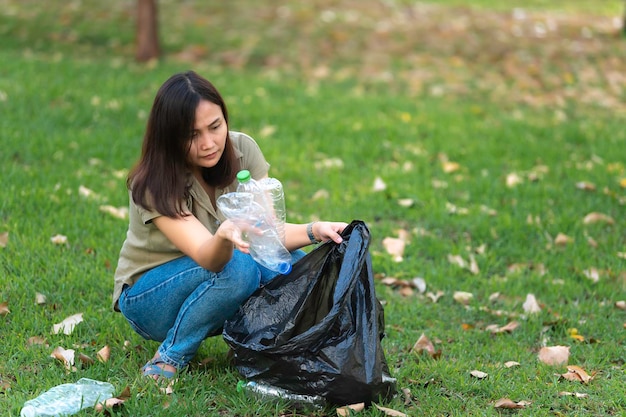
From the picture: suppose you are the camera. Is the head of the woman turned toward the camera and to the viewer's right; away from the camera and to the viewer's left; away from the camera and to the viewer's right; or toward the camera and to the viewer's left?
toward the camera and to the viewer's right

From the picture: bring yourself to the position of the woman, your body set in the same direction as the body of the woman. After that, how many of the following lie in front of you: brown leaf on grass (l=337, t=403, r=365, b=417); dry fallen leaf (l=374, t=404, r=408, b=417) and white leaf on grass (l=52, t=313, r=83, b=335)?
2

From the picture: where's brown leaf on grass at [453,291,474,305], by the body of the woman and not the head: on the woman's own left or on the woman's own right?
on the woman's own left

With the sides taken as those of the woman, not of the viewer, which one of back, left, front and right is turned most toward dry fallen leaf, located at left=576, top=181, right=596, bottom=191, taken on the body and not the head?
left

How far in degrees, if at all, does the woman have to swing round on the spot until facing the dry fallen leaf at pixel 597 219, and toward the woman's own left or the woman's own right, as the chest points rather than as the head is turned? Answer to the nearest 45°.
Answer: approximately 90° to the woman's own left

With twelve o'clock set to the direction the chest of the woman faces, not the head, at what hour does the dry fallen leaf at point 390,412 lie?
The dry fallen leaf is roughly at 12 o'clock from the woman.

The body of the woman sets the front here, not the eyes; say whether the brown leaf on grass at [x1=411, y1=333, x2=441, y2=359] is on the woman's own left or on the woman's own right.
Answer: on the woman's own left

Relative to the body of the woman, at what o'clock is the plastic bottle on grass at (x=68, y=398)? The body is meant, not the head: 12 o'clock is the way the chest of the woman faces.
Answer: The plastic bottle on grass is roughly at 3 o'clock from the woman.

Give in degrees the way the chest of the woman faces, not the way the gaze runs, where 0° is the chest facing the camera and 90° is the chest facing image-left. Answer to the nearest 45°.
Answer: approximately 315°
